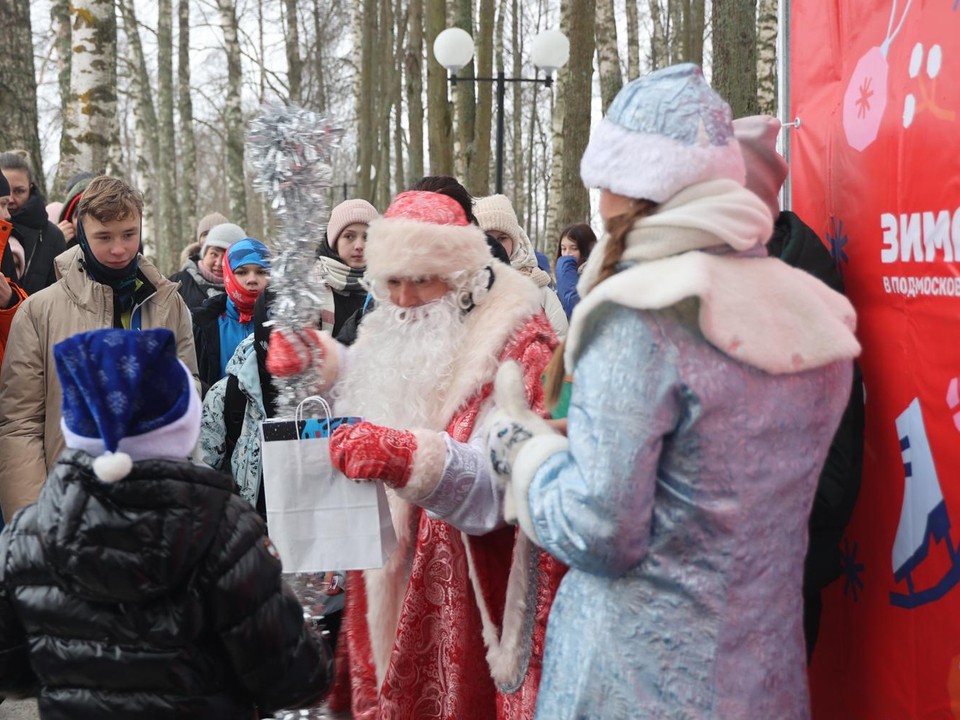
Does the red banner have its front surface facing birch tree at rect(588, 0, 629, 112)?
no

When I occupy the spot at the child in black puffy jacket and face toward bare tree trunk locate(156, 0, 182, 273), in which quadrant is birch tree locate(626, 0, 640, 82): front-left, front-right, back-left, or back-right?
front-right

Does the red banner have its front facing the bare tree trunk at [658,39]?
no

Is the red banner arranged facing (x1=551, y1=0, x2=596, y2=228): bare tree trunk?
no

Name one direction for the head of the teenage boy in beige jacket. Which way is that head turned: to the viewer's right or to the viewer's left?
to the viewer's right

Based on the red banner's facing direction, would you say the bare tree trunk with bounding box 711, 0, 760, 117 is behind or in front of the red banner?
behind

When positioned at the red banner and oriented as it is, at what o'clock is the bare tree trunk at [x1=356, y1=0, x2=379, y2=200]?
The bare tree trunk is roughly at 5 o'clock from the red banner.

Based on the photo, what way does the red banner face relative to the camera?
toward the camera

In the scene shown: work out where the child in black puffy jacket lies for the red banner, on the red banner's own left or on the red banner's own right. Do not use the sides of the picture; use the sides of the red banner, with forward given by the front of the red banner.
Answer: on the red banner's own right

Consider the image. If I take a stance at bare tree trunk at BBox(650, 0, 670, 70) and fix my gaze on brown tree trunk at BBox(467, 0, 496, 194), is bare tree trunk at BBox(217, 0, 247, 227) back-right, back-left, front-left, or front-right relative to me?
front-right

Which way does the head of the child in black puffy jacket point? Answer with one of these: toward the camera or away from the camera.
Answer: away from the camera

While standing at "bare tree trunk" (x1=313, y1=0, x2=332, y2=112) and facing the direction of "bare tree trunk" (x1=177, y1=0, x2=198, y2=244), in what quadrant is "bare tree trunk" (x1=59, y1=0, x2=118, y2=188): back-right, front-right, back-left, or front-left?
front-left

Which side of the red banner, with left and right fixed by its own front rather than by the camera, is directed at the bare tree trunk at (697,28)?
back
